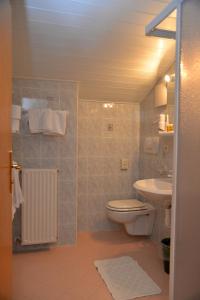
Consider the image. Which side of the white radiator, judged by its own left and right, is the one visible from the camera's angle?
front

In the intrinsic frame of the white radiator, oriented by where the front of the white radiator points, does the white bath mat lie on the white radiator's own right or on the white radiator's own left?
on the white radiator's own left

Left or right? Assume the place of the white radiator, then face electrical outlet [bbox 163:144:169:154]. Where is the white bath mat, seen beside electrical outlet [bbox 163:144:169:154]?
right

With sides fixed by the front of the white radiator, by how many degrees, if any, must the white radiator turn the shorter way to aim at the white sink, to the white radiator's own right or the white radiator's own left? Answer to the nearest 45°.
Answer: approximately 45° to the white radiator's own left

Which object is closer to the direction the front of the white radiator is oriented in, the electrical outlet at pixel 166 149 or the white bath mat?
the white bath mat

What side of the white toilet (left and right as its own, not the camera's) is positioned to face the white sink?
left

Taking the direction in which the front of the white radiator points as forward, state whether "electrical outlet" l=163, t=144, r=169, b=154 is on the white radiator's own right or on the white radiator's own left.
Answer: on the white radiator's own left

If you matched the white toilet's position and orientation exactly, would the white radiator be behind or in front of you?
in front
